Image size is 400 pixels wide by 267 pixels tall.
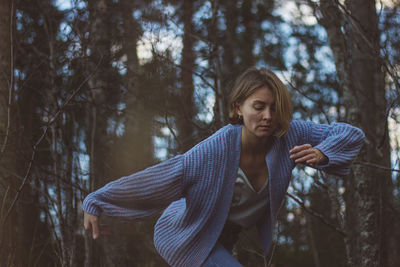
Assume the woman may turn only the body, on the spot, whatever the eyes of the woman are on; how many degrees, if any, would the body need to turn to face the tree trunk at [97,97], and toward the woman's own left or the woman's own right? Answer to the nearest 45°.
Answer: approximately 180°

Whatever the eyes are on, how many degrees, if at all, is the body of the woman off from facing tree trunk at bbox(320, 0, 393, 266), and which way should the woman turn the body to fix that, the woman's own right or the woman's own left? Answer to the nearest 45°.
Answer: approximately 90° to the woman's own left

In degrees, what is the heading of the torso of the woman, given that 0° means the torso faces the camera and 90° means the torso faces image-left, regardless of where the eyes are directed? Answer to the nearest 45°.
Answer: approximately 315°

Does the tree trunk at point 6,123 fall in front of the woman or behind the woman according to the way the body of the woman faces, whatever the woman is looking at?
behind
